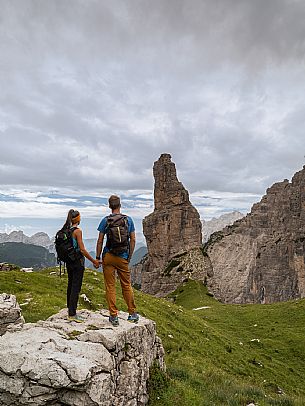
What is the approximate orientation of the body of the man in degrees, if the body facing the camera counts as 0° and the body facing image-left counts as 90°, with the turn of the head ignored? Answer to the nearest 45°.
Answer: approximately 180°

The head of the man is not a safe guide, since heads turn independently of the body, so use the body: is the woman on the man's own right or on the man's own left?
on the man's own left

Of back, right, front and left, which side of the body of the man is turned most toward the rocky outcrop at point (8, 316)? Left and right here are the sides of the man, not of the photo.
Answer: left
